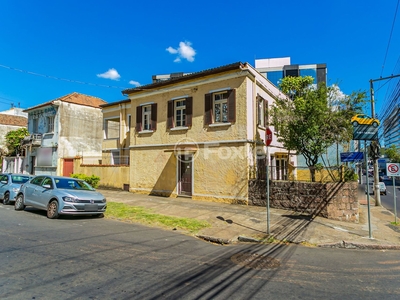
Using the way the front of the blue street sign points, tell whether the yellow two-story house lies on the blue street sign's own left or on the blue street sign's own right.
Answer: on the blue street sign's own right

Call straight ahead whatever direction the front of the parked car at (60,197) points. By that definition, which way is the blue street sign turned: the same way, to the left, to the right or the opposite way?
to the right

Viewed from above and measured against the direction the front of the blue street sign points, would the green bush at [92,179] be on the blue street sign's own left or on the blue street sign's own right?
on the blue street sign's own right

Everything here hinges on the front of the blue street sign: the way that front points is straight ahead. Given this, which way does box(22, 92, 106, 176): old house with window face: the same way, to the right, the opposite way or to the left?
the same way

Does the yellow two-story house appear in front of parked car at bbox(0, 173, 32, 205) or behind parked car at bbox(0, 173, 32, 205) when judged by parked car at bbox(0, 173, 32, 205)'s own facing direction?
in front

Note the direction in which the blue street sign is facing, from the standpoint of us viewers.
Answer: facing the viewer

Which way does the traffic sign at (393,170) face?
toward the camera

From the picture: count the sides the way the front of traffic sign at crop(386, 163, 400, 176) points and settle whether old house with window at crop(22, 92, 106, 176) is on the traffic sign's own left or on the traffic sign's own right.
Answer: on the traffic sign's own right

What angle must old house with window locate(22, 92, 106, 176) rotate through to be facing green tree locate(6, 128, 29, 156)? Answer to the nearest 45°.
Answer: approximately 90° to its right

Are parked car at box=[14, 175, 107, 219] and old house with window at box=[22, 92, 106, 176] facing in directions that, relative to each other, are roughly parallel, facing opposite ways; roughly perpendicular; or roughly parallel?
roughly perpendicular

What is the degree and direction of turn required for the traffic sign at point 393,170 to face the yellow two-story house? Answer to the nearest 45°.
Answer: approximately 90° to its right

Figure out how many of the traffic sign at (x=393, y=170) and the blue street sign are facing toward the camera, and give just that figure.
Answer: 2

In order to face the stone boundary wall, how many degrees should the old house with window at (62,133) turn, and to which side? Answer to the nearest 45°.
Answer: approximately 90° to its left

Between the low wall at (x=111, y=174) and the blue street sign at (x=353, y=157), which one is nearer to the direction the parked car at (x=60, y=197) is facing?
the blue street sign

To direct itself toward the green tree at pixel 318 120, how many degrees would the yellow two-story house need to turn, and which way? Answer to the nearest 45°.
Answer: approximately 90° to its left
